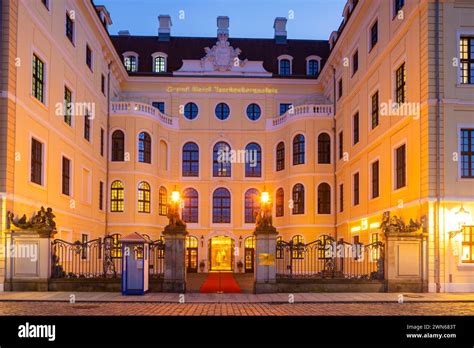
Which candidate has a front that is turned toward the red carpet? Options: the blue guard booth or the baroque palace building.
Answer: the baroque palace building

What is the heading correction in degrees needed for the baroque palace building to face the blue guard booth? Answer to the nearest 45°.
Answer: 0° — it already faces it

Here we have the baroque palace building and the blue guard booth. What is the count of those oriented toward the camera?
2

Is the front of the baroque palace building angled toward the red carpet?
yes

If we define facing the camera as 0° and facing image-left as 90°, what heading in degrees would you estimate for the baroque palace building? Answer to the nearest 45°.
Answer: approximately 0°

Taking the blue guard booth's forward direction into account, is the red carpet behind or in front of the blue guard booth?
behind
